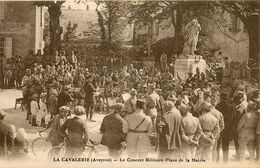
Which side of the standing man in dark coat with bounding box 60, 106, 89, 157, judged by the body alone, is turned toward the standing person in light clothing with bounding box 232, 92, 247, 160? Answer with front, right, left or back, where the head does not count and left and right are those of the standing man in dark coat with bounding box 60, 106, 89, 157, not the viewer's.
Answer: right

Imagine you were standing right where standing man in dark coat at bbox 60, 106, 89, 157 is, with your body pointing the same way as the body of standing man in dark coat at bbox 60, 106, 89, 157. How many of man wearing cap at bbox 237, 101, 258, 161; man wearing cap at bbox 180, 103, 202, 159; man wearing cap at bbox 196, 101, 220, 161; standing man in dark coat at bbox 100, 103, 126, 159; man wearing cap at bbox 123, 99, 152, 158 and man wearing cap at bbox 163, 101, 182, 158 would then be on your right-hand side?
6

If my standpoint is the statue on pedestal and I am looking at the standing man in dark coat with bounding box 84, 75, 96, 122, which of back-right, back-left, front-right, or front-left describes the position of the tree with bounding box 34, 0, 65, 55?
front-right

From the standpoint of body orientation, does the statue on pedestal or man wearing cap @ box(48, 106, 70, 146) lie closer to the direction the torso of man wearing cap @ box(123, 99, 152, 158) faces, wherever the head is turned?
the statue on pedestal

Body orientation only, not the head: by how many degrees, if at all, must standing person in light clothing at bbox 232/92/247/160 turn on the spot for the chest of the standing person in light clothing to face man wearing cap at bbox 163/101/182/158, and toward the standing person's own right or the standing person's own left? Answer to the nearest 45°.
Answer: approximately 45° to the standing person's own left

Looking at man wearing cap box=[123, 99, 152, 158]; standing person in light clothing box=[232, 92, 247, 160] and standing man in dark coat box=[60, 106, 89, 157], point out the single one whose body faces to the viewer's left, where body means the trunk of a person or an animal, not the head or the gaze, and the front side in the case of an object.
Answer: standing person in light clothing box=[232, 92, 247, 160]

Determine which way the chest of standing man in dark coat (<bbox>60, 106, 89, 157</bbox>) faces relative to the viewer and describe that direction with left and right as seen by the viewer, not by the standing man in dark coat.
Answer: facing away from the viewer

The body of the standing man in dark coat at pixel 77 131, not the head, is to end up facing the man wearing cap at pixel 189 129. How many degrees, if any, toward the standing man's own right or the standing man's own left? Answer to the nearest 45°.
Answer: approximately 90° to the standing man's own right

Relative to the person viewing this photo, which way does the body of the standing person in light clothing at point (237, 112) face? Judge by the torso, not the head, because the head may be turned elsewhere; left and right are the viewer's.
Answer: facing to the left of the viewer

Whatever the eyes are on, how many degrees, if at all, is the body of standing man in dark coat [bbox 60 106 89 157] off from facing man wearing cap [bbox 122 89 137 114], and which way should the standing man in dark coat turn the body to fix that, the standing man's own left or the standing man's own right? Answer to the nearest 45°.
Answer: approximately 45° to the standing man's own right

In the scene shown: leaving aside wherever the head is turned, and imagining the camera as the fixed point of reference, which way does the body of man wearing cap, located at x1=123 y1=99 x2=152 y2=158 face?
away from the camera

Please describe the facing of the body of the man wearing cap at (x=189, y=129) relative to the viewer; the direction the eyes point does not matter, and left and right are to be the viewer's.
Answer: facing away from the viewer and to the left of the viewer

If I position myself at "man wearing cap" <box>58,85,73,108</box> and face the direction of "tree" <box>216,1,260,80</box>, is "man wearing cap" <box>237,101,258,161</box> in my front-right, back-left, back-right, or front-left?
front-right
